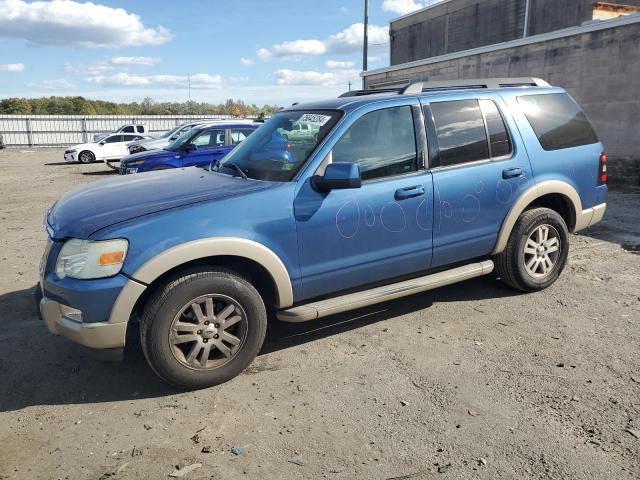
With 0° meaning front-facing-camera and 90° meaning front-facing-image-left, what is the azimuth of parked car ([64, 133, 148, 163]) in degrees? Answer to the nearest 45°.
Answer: approximately 90°

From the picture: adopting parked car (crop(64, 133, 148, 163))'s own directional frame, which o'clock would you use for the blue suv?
The blue suv is roughly at 9 o'clock from the parked car.

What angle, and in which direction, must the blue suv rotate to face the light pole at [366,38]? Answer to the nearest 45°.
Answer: approximately 135° to its right

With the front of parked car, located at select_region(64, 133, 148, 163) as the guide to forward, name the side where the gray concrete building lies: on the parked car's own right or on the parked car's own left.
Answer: on the parked car's own left

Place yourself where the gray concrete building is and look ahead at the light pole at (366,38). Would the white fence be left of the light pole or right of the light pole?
left

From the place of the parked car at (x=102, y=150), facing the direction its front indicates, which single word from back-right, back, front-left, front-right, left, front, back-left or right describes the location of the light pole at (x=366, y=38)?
back

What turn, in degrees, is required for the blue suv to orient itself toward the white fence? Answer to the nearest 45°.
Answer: approximately 90° to its right

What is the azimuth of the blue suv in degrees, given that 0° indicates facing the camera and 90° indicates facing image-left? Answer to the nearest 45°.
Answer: approximately 45°

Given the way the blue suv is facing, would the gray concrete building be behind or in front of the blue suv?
behind
